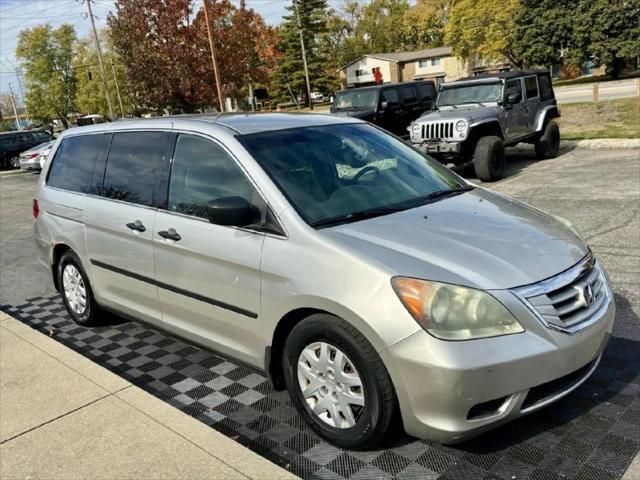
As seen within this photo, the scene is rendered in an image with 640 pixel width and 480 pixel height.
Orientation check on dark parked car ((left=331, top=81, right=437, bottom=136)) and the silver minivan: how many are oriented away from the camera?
0

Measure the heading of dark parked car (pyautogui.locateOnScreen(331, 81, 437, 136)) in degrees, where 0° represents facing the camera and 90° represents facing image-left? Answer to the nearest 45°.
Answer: approximately 45°

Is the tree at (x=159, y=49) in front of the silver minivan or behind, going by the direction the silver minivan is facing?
behind

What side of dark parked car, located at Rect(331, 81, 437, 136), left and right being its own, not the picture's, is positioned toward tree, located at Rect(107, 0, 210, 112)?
right

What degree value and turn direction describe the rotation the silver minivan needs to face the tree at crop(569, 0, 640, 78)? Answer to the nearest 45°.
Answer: approximately 90° to its left

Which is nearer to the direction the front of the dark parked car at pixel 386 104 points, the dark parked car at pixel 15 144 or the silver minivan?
the silver minivan

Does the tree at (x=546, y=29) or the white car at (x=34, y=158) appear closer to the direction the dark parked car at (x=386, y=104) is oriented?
the white car

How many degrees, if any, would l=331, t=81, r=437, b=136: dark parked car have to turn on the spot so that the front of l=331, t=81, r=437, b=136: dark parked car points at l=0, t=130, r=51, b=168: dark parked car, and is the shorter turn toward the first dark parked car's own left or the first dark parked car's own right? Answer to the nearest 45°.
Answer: approximately 90° to the first dark parked car's own right

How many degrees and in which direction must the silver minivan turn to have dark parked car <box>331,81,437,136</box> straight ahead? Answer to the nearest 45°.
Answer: approximately 135° to its left

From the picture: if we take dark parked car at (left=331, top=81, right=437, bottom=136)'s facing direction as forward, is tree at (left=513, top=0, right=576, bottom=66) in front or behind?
behind

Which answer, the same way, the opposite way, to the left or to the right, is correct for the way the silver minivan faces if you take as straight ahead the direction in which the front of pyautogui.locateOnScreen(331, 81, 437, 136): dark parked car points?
to the left

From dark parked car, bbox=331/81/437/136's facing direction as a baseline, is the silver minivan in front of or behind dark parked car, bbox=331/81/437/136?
in front

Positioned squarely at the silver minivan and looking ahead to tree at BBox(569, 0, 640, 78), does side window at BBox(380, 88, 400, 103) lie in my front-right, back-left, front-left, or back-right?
front-left

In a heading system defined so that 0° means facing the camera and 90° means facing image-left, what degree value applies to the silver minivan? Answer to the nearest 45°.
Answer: approximately 315°

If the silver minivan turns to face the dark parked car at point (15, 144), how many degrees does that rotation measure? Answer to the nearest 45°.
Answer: approximately 180°
